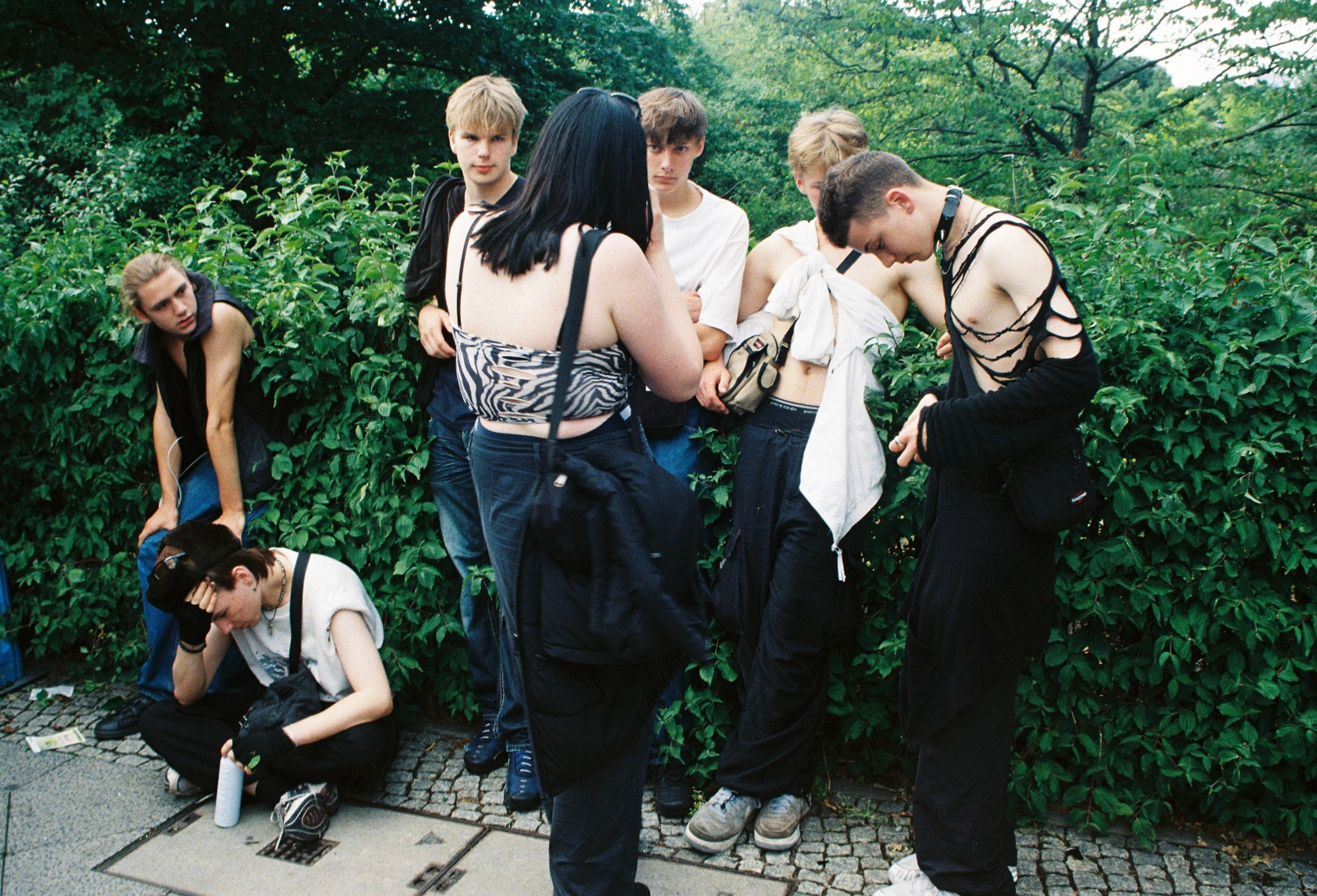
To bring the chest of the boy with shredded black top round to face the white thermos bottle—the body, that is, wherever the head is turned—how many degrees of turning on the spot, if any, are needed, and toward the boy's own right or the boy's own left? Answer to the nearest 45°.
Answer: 0° — they already face it

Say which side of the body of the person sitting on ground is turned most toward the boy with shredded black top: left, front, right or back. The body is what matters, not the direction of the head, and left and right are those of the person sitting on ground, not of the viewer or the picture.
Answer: left

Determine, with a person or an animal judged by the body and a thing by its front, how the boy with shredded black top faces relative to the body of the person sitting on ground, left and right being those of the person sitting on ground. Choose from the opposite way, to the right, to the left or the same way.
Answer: to the right

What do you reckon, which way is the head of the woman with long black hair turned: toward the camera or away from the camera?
away from the camera

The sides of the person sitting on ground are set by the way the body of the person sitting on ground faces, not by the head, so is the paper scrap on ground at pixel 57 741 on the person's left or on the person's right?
on the person's right

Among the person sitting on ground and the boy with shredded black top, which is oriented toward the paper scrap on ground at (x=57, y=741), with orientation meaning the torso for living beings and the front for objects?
the boy with shredded black top

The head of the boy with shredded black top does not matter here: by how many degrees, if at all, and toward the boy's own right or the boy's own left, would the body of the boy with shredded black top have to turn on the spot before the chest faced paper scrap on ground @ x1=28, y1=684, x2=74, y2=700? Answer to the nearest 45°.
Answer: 0° — they already face it

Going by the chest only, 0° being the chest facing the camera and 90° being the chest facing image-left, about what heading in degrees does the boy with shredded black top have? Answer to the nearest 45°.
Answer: approximately 90°

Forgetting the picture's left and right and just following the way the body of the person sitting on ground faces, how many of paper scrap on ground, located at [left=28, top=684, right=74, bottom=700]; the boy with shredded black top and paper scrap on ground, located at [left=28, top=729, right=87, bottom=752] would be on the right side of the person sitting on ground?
2
